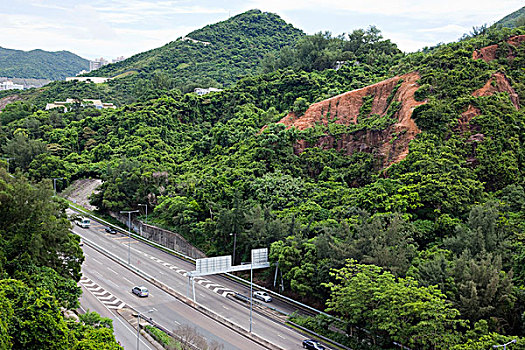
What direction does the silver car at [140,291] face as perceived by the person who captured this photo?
facing away from the viewer and to the left of the viewer

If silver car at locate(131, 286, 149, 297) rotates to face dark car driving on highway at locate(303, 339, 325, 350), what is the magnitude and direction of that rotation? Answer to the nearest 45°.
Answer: approximately 180°

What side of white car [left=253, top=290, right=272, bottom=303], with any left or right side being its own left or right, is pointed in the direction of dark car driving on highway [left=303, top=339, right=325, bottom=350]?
front

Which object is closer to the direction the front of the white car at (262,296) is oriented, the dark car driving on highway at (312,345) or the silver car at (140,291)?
the dark car driving on highway

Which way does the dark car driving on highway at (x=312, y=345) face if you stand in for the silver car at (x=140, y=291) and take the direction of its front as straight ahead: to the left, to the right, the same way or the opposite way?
the opposite way

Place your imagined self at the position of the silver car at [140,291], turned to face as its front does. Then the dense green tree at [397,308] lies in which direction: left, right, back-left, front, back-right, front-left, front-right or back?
back

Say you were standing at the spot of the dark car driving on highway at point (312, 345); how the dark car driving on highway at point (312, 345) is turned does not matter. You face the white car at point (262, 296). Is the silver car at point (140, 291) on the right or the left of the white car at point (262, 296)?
left

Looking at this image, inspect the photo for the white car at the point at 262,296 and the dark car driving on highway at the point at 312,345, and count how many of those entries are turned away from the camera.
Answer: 0

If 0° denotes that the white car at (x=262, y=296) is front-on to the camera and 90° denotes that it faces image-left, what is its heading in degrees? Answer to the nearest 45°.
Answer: approximately 315°

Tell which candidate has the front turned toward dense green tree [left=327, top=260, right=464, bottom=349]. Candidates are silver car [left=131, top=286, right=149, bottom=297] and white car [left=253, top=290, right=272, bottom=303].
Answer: the white car
